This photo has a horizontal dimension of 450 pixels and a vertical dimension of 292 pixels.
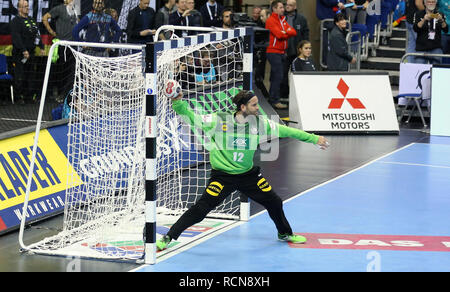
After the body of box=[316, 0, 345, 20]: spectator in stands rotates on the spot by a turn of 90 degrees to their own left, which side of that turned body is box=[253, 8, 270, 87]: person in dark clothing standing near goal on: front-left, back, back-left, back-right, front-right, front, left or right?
back

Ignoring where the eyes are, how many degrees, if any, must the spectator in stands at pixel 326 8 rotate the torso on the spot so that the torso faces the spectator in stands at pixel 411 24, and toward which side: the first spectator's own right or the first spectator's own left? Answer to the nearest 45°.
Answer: approximately 45° to the first spectator's own left

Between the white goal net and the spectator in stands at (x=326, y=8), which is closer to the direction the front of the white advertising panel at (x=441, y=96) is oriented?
the white goal net

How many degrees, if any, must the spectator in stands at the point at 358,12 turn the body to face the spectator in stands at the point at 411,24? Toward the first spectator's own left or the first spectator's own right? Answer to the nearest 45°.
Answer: approximately 45° to the first spectator's own left

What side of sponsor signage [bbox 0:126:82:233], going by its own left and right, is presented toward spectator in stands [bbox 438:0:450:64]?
left

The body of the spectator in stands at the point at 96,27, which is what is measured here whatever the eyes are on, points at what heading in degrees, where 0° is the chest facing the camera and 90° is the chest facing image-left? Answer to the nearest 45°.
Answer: approximately 0°

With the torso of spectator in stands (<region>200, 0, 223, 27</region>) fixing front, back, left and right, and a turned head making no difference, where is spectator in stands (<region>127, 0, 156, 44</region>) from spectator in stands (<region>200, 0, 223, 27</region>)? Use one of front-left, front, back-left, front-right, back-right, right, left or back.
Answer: front-right

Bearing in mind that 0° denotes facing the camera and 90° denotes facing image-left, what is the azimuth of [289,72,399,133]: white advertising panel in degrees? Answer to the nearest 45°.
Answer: approximately 0°

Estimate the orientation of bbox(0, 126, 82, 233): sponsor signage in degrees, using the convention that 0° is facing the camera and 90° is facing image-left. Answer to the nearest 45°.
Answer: approximately 315°

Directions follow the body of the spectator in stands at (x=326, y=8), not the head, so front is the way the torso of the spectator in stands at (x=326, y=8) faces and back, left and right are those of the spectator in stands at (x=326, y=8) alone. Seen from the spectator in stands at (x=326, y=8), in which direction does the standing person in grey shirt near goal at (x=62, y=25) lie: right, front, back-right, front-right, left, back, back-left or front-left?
right

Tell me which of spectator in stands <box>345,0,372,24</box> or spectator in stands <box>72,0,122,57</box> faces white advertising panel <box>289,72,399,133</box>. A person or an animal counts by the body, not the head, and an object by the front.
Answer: spectator in stands <box>345,0,372,24</box>
